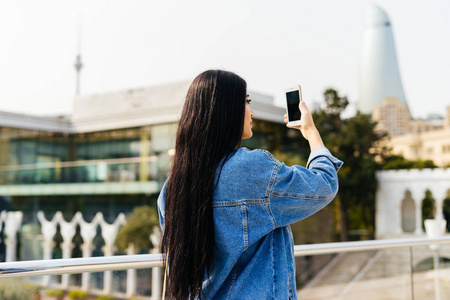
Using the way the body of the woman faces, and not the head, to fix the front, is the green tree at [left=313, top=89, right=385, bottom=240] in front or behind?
in front

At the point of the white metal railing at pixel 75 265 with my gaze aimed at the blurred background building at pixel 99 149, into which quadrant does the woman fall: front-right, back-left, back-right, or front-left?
back-right

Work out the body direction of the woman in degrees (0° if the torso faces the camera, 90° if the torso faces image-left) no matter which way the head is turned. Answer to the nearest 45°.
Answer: approximately 225°

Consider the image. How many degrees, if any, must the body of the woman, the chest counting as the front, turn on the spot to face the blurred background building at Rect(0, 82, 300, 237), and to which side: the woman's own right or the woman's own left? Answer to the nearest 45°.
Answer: approximately 45° to the woman's own left

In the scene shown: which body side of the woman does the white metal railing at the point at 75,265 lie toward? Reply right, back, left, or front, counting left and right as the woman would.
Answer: left

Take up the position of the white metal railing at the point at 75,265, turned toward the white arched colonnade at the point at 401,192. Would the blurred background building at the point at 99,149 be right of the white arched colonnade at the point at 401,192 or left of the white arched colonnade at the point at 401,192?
left

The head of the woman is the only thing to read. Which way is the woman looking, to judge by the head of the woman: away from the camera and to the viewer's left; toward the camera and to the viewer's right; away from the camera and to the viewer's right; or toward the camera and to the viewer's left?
away from the camera and to the viewer's right
